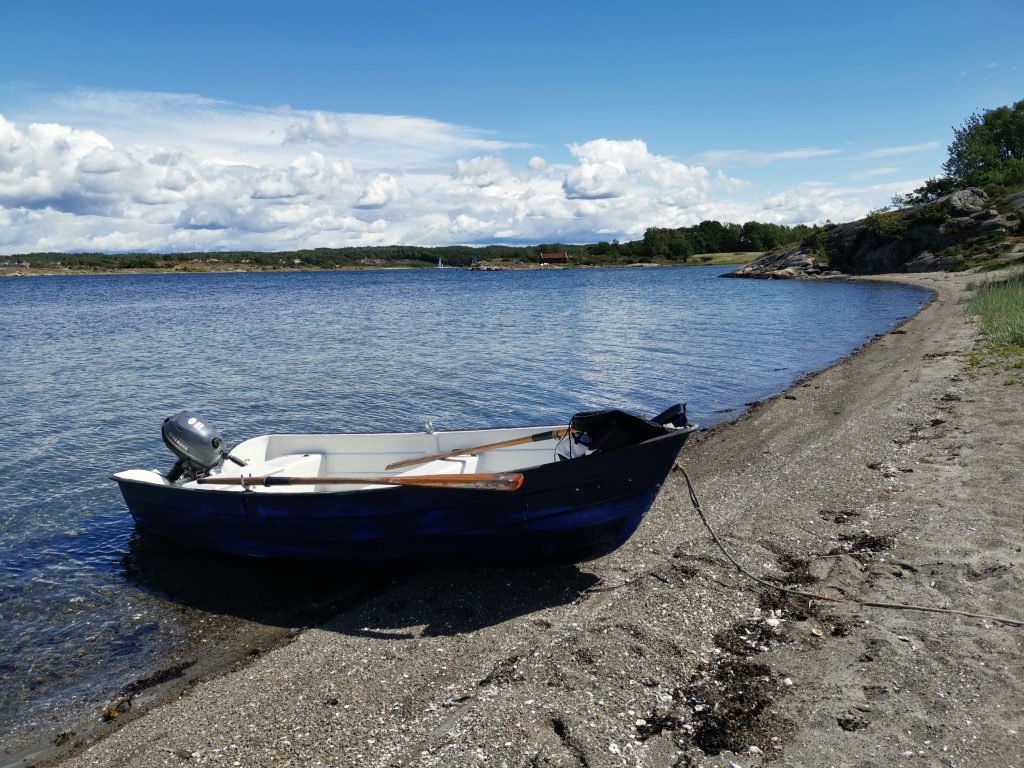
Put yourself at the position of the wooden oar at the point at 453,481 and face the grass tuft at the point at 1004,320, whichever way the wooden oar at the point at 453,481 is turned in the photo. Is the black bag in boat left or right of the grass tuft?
right

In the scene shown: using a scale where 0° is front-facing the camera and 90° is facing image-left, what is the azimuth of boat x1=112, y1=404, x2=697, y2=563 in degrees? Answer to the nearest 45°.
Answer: approximately 270°

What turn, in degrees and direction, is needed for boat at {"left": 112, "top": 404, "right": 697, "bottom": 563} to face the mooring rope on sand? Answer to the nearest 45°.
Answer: approximately 45° to its right

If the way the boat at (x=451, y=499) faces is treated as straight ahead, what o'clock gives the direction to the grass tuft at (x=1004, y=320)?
The grass tuft is roughly at 11 o'clock from the boat.
